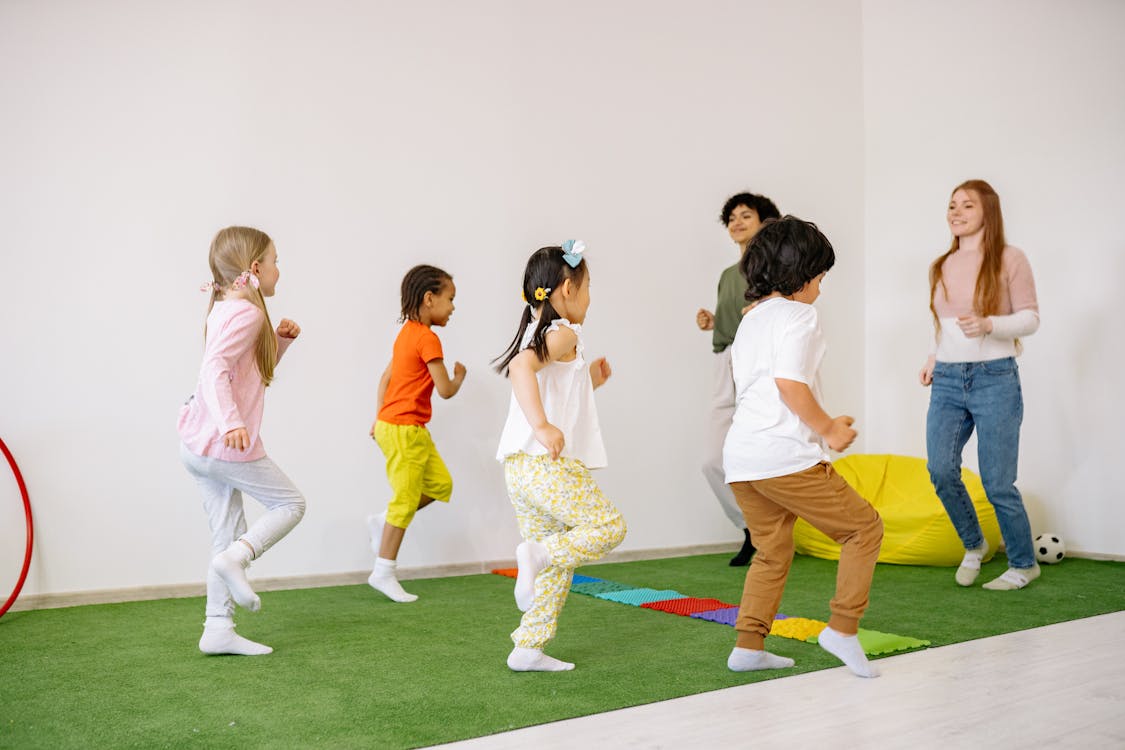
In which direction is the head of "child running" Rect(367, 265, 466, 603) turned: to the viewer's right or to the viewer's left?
to the viewer's right

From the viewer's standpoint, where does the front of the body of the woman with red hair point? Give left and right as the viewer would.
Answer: facing the viewer and to the left of the viewer

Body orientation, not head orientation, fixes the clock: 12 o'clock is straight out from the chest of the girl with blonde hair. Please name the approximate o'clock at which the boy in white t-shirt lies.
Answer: The boy in white t-shirt is roughly at 1 o'clock from the girl with blonde hair.

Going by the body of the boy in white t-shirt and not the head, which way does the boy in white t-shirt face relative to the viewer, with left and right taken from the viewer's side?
facing to the right of the viewer

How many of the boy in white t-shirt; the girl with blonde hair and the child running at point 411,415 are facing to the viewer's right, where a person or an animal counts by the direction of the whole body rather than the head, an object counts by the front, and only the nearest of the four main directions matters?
3

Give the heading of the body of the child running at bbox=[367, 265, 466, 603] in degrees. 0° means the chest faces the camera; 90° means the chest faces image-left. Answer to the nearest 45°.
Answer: approximately 270°

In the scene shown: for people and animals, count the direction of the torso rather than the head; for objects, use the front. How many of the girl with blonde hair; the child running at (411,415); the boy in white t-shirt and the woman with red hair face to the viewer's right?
3

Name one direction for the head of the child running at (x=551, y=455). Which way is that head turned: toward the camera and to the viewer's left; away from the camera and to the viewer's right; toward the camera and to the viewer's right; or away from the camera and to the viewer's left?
away from the camera and to the viewer's right

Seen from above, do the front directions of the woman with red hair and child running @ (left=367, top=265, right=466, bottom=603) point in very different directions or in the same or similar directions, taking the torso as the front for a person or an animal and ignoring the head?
very different directions

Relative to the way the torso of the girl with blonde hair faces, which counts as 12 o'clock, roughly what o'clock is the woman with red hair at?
The woman with red hair is roughly at 12 o'clock from the girl with blonde hair.

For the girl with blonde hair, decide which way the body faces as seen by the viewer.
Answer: to the viewer's right
